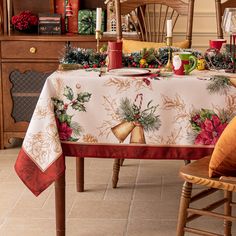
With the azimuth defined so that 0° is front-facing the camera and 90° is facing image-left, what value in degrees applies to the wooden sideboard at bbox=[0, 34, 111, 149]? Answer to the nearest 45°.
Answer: approximately 0°

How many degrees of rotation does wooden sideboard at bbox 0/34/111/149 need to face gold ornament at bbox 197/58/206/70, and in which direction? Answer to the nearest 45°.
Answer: approximately 45° to its left

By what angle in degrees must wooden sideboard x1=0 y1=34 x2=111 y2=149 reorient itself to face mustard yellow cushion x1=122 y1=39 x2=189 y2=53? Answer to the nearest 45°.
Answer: approximately 45° to its left

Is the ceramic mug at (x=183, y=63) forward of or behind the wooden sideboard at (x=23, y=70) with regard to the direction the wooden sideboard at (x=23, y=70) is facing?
forward

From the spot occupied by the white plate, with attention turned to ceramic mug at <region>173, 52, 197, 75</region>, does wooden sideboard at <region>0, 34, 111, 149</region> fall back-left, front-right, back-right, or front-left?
back-left

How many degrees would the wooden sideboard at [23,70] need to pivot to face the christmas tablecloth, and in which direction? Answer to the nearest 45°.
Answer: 0° — it already faces it
